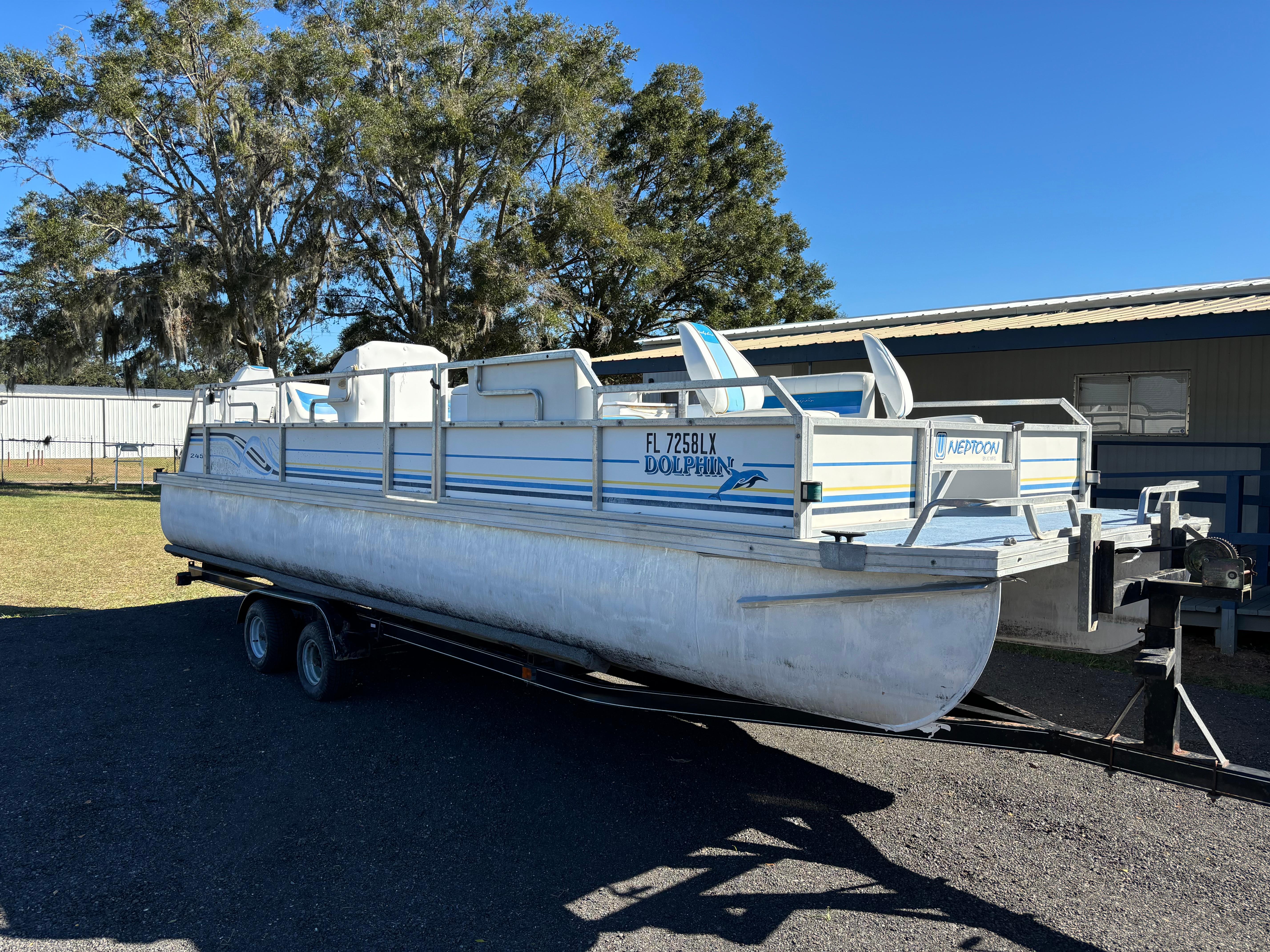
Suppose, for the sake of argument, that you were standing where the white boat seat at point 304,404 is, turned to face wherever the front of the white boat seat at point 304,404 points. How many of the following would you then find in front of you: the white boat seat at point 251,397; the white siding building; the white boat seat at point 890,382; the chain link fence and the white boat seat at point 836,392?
2

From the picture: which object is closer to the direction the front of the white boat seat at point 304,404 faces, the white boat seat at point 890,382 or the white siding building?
the white boat seat

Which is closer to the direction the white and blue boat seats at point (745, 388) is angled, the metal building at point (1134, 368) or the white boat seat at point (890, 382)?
the white boat seat

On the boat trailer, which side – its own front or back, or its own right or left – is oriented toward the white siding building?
back

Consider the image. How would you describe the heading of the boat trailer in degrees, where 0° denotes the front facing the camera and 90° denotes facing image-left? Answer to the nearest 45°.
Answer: approximately 315°

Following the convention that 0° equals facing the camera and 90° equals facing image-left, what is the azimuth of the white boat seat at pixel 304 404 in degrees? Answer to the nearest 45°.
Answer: approximately 315°

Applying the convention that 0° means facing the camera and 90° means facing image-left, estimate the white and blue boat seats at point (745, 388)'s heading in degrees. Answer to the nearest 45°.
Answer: approximately 315°

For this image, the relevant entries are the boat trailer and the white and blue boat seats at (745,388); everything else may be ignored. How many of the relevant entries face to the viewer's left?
0
